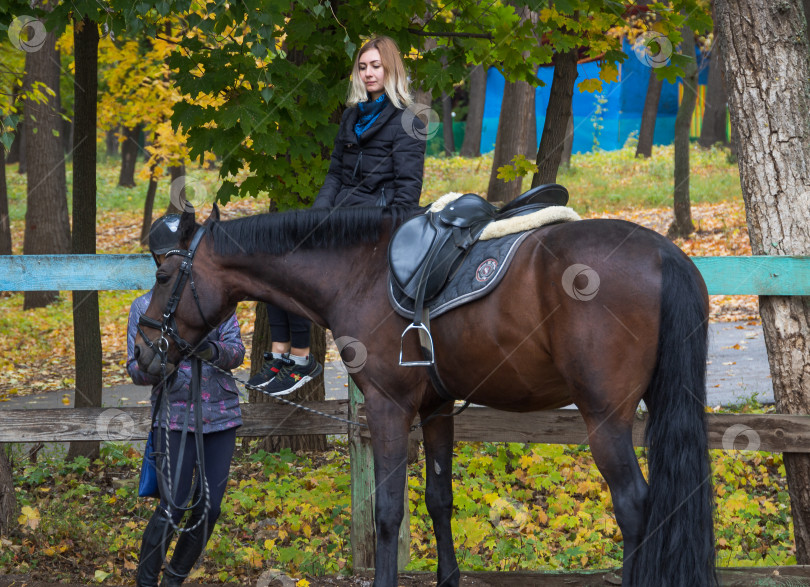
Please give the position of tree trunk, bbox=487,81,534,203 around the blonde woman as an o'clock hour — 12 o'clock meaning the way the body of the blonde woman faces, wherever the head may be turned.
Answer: The tree trunk is roughly at 5 o'clock from the blonde woman.

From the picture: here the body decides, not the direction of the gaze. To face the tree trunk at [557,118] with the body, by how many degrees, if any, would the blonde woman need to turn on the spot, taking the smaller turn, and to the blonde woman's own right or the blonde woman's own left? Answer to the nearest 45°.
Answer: approximately 180°

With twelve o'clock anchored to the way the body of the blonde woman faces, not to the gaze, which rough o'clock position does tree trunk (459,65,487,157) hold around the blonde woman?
The tree trunk is roughly at 5 o'clock from the blonde woman.

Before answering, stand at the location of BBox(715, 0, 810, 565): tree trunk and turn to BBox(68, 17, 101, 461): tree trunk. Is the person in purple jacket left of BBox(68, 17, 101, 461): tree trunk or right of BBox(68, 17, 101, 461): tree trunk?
left

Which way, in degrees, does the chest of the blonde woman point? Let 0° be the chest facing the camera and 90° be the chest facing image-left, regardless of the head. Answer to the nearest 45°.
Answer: approximately 45°

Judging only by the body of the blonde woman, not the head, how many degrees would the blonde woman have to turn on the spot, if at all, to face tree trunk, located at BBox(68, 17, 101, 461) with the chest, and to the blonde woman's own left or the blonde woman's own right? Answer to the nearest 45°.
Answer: approximately 90° to the blonde woman's own right

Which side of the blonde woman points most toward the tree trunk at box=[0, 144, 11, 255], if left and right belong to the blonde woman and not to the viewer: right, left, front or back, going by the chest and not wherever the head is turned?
right

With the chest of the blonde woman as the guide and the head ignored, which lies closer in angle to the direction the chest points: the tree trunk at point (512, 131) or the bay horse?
the bay horse
